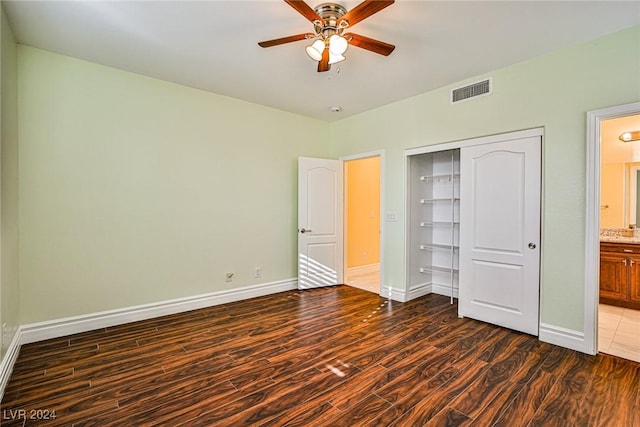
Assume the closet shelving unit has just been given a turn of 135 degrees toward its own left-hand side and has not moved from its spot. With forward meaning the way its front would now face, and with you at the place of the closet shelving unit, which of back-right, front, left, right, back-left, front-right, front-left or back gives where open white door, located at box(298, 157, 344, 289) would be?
back

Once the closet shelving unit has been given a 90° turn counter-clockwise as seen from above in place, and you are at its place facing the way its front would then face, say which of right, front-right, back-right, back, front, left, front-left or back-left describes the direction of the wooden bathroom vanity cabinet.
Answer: front-left

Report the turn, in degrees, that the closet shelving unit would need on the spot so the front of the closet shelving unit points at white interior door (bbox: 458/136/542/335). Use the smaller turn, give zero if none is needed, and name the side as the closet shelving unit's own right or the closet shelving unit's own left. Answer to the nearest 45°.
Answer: approximately 90° to the closet shelving unit's own left

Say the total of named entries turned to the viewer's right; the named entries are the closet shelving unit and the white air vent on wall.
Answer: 0

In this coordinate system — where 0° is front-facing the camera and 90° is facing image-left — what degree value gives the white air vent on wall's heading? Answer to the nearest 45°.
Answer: approximately 45°

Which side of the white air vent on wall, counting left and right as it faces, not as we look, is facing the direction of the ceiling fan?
front

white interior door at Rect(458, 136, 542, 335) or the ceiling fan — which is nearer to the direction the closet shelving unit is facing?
the ceiling fan

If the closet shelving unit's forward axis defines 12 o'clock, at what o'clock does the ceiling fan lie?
The ceiling fan is roughly at 11 o'clock from the closet shelving unit.
